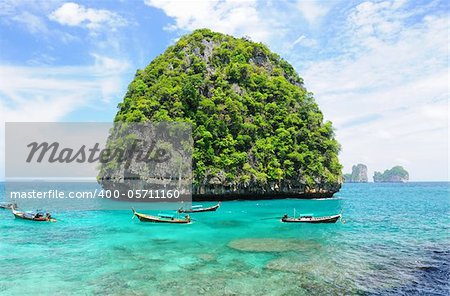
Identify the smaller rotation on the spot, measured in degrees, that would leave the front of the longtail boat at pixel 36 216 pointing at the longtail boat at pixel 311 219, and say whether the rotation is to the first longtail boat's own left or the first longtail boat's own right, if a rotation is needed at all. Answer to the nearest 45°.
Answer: approximately 135° to the first longtail boat's own left

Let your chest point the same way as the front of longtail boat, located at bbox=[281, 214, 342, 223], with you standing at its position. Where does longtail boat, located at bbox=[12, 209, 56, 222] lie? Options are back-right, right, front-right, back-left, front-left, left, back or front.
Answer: back

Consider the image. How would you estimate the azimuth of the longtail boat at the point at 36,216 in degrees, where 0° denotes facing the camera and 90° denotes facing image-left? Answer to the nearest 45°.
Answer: approximately 90°

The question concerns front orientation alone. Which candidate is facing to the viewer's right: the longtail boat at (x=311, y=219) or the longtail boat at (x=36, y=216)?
the longtail boat at (x=311, y=219)

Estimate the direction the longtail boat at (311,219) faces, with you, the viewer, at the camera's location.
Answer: facing to the right of the viewer
